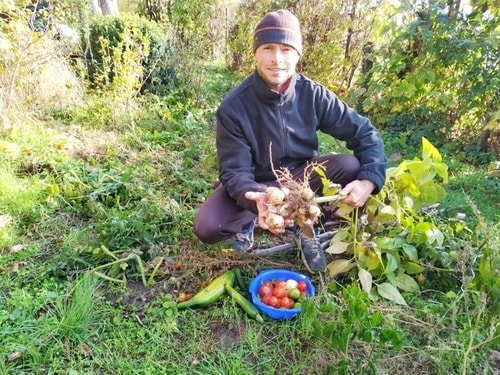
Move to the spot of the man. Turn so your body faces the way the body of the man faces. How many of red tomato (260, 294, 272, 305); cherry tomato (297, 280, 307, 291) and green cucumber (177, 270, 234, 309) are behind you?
0

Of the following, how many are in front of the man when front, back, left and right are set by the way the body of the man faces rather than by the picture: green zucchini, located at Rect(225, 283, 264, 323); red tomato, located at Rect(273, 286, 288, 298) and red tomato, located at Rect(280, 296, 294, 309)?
3

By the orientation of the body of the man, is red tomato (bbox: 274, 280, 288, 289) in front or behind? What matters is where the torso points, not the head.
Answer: in front

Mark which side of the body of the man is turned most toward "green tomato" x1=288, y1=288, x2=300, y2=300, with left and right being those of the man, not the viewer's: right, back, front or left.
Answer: front

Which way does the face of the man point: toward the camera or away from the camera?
toward the camera

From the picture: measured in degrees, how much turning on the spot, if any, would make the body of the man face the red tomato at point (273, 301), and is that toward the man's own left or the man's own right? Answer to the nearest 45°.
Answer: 0° — they already face it

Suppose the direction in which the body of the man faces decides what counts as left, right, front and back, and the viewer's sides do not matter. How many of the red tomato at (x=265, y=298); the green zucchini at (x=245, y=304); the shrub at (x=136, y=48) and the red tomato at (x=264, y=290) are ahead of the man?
3

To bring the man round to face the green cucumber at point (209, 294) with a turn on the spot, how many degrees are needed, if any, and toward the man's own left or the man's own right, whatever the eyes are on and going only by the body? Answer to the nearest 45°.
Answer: approximately 45° to the man's own right

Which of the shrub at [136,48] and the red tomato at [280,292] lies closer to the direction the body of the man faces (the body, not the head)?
the red tomato

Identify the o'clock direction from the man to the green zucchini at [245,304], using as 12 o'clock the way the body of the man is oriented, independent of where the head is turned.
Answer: The green zucchini is roughly at 12 o'clock from the man.

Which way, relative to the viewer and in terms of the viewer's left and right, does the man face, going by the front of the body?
facing the viewer

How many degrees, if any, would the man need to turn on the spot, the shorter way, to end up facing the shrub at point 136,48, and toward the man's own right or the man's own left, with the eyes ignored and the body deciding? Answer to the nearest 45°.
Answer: approximately 135° to the man's own right

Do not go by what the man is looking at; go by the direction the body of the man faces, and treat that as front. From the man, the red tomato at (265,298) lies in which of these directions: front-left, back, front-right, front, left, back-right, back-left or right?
front

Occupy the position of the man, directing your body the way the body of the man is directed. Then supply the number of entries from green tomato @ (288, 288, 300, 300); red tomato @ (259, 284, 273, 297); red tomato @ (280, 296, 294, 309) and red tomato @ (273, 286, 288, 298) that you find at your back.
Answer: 0

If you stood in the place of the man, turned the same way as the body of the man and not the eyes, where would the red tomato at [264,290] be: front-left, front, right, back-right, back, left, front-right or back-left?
front
